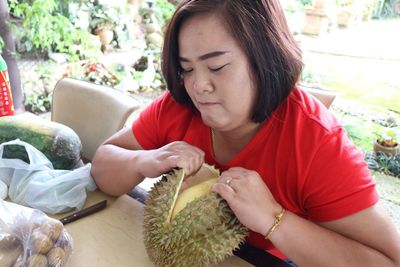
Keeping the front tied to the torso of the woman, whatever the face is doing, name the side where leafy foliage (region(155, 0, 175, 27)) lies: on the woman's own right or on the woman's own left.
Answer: on the woman's own right

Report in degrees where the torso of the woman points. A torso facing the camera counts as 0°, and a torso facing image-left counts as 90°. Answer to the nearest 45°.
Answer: approximately 45°

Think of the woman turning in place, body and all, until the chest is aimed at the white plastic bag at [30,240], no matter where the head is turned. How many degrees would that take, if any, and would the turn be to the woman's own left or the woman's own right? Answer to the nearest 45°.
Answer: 0° — they already face it

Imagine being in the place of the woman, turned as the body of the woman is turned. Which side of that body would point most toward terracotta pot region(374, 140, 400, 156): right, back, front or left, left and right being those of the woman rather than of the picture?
back

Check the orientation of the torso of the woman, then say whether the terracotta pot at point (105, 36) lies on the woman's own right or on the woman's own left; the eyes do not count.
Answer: on the woman's own right

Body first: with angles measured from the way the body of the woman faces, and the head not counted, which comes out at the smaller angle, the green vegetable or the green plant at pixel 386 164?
the green vegetable

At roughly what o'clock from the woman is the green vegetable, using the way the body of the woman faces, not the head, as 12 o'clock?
The green vegetable is roughly at 2 o'clock from the woman.

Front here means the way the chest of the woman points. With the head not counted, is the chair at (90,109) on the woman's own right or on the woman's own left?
on the woman's own right
